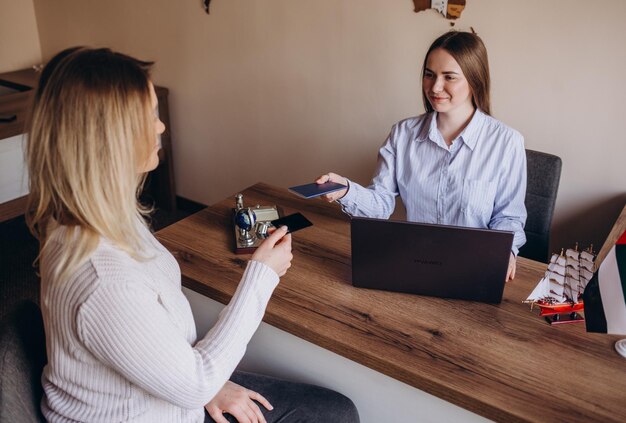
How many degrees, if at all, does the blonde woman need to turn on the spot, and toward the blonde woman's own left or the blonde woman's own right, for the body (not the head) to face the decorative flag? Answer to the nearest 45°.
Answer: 0° — they already face it

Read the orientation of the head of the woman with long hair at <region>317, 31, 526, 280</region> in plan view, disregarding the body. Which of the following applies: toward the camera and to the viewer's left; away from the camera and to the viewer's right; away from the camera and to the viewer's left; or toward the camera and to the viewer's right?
toward the camera and to the viewer's left

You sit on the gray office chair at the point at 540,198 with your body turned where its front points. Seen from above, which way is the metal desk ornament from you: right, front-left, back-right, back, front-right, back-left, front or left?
front

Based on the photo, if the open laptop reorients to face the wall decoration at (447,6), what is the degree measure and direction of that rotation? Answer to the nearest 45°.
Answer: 0° — it already faces it

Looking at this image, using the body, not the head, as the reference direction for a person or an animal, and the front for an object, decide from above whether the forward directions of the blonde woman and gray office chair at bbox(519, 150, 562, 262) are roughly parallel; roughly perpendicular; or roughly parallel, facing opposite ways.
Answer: roughly parallel, facing opposite ways

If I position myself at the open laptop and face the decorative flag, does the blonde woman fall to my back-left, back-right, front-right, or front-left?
back-right

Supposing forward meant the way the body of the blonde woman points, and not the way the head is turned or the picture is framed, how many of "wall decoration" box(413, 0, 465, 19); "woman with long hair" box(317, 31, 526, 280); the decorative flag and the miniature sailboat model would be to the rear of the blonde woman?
0

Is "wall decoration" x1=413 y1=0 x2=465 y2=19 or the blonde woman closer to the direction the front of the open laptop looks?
the wall decoration

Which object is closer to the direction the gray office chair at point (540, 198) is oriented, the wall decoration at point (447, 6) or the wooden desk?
the wooden desk

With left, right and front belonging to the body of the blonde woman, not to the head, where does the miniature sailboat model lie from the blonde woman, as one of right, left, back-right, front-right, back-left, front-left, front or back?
front

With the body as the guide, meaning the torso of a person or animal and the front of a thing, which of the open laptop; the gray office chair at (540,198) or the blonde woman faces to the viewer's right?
the blonde woman

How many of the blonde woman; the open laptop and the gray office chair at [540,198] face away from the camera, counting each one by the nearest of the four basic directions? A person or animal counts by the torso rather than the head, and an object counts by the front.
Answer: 1

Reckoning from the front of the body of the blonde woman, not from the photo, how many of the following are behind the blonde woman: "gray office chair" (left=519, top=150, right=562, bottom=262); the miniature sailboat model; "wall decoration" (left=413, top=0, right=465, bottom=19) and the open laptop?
0

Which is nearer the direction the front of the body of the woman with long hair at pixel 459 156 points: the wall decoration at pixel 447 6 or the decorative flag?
the decorative flag

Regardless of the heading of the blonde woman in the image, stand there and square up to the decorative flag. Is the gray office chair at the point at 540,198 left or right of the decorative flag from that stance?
left

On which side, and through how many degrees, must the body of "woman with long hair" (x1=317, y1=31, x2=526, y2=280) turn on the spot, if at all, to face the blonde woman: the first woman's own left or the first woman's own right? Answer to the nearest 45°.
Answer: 0° — they already face them

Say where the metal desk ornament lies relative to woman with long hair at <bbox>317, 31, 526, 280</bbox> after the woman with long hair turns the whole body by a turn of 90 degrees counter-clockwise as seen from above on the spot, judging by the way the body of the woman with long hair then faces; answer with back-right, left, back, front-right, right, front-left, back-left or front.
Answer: right

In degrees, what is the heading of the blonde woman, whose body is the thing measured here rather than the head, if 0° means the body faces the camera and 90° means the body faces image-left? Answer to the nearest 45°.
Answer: approximately 270°

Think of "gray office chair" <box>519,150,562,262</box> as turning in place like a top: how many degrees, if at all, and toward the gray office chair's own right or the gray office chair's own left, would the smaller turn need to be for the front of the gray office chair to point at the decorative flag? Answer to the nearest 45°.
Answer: approximately 45° to the gray office chair's own left

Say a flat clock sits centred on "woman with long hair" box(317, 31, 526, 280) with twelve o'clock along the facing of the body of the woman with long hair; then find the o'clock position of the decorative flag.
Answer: The decorative flag is roughly at 10 o'clock from the woman with long hair.

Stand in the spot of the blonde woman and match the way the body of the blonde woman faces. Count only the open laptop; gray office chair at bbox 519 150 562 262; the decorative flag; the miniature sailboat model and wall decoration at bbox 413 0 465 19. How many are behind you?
0

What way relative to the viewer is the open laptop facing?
away from the camera
